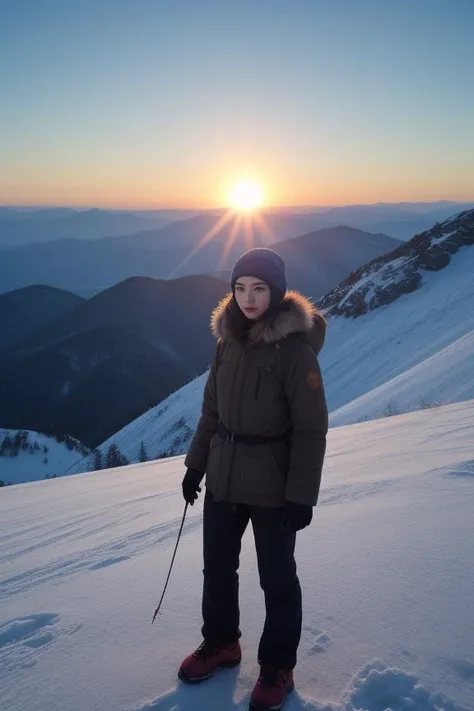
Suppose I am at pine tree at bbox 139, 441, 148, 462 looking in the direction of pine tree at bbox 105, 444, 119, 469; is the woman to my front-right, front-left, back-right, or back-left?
back-left

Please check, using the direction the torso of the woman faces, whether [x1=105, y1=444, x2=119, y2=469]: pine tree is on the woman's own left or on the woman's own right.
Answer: on the woman's own right

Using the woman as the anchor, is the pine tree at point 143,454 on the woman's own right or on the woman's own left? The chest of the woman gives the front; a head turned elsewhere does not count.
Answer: on the woman's own right

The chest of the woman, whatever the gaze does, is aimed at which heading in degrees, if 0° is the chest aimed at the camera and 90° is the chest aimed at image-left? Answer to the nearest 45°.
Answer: approximately 45°
